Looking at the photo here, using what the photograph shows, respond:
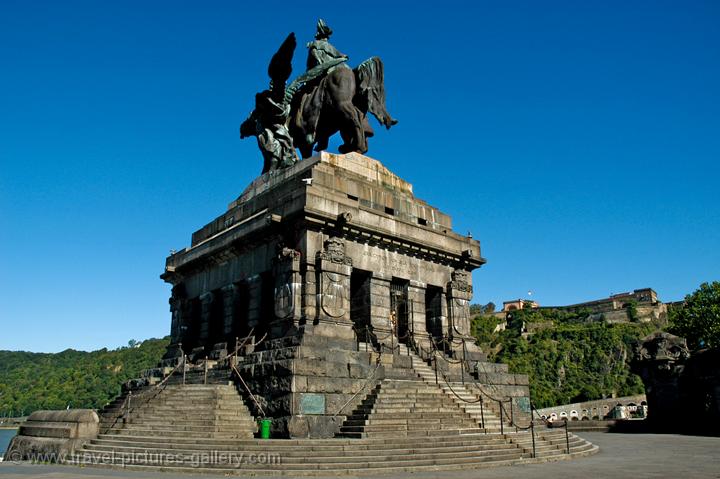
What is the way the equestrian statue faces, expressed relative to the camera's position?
facing away from the viewer and to the left of the viewer
